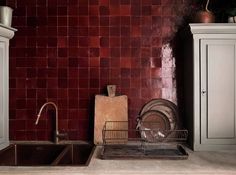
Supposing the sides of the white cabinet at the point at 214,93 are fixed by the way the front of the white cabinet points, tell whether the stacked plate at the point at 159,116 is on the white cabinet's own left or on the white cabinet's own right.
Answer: on the white cabinet's own right

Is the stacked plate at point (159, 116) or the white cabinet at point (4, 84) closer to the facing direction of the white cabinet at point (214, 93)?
the white cabinet

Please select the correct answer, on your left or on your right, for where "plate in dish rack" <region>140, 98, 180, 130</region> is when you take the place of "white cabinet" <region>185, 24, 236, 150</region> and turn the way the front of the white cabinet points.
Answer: on your right

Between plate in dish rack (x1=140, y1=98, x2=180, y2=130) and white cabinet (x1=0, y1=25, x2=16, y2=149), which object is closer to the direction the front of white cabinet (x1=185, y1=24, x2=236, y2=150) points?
the white cabinet

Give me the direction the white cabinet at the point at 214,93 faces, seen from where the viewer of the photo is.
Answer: facing the viewer

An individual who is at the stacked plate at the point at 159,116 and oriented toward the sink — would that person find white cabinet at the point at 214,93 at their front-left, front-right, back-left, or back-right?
back-left

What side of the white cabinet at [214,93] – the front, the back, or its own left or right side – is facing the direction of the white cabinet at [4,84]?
right

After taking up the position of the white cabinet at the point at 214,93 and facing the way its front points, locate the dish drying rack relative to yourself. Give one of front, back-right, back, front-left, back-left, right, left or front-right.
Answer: right

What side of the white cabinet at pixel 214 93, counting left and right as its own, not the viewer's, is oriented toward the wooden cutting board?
right
